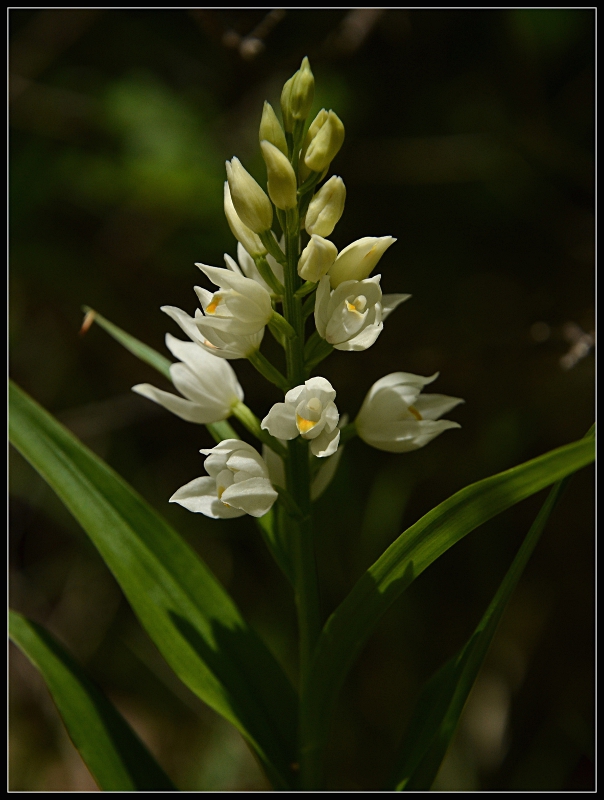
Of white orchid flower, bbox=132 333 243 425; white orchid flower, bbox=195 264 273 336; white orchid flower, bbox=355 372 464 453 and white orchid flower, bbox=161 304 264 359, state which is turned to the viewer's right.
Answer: white orchid flower, bbox=355 372 464 453

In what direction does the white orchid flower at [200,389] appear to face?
to the viewer's left

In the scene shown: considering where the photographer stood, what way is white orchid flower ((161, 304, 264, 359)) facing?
facing to the left of the viewer

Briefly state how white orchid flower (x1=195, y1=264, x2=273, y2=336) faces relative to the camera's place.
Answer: facing to the left of the viewer

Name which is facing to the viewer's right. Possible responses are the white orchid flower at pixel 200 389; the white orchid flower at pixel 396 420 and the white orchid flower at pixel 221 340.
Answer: the white orchid flower at pixel 396 420

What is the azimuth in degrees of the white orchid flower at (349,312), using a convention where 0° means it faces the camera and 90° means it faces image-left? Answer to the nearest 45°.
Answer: approximately 315°

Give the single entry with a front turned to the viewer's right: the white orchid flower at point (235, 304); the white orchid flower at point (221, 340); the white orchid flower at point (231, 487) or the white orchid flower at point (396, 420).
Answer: the white orchid flower at point (396, 420)

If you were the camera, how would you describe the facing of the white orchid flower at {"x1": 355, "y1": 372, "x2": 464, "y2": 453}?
facing to the right of the viewer

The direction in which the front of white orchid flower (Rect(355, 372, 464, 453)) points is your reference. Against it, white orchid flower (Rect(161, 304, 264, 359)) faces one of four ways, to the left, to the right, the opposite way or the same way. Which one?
the opposite way

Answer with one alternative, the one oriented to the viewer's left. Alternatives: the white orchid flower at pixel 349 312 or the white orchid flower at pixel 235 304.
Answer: the white orchid flower at pixel 235 304
